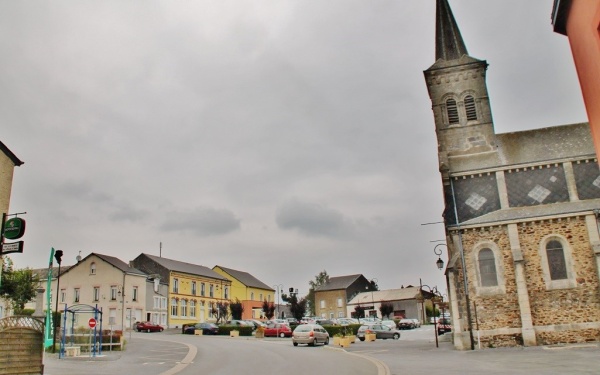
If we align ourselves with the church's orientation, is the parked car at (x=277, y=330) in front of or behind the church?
in front

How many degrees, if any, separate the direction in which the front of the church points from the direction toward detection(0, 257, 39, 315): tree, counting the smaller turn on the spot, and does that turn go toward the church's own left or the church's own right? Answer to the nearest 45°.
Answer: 0° — it already faces it

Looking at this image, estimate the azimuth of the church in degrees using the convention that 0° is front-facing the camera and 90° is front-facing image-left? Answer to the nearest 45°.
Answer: approximately 90°

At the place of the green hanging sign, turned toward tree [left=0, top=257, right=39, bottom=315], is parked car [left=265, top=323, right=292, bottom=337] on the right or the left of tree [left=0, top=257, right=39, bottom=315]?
right

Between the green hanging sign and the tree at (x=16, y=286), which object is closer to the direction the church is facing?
the tree

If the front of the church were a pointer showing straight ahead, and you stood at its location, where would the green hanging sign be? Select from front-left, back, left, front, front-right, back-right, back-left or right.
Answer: front-left
